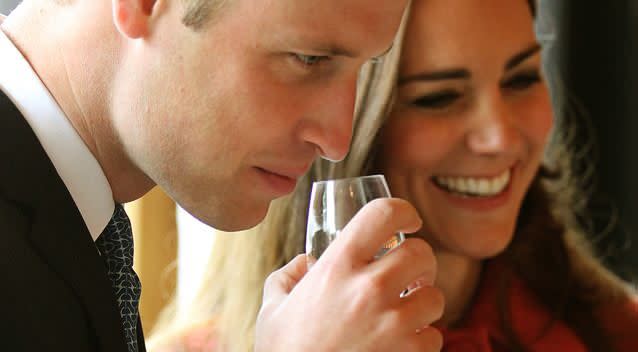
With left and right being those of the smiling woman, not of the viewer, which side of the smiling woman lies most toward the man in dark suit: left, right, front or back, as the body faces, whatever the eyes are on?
right

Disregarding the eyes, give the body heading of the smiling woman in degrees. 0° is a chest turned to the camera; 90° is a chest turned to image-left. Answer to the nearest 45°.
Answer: approximately 315°

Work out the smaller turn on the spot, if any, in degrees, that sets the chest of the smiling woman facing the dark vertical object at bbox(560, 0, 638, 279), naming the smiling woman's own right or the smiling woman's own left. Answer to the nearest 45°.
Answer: approximately 90° to the smiling woman's own left
